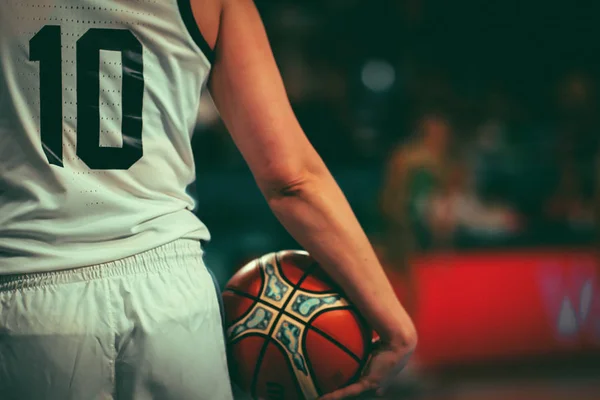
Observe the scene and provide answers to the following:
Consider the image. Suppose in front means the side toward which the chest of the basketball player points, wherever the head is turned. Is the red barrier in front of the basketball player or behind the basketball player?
in front

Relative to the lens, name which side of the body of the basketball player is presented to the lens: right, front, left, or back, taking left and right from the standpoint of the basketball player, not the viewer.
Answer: back

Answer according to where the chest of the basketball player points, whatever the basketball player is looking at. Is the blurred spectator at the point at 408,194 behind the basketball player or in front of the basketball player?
in front
